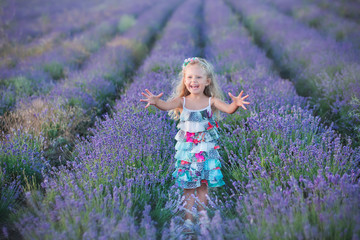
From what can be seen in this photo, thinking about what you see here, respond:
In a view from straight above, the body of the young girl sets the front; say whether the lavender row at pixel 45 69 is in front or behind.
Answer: behind

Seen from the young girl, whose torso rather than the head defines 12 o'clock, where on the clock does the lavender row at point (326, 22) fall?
The lavender row is roughly at 7 o'clock from the young girl.

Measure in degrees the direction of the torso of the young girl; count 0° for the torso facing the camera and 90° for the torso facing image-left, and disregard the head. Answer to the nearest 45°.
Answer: approximately 0°

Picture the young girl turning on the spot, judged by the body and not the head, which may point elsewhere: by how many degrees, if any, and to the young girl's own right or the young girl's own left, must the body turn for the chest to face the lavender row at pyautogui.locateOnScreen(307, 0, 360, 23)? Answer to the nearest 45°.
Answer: approximately 135° to the young girl's own left
